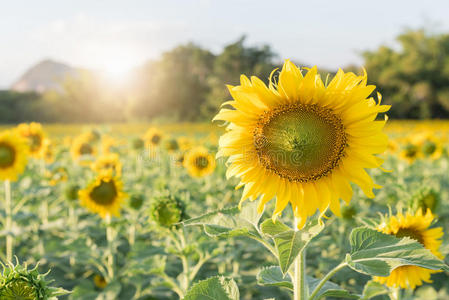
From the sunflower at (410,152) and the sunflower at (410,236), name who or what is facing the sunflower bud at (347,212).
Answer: the sunflower at (410,152)

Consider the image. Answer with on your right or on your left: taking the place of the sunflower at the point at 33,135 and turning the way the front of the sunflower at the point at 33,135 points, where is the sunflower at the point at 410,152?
on your left

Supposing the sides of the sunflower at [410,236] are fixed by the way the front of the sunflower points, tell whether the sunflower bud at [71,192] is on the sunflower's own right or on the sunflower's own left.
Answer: on the sunflower's own right

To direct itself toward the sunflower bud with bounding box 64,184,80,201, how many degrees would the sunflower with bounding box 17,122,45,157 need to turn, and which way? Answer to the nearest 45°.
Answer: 0° — it already faces it

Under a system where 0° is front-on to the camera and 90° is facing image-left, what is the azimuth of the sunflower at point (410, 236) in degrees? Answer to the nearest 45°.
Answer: approximately 0°

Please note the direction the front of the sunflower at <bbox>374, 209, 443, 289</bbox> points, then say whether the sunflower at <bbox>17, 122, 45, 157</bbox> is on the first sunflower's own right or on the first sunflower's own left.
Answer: on the first sunflower's own right
